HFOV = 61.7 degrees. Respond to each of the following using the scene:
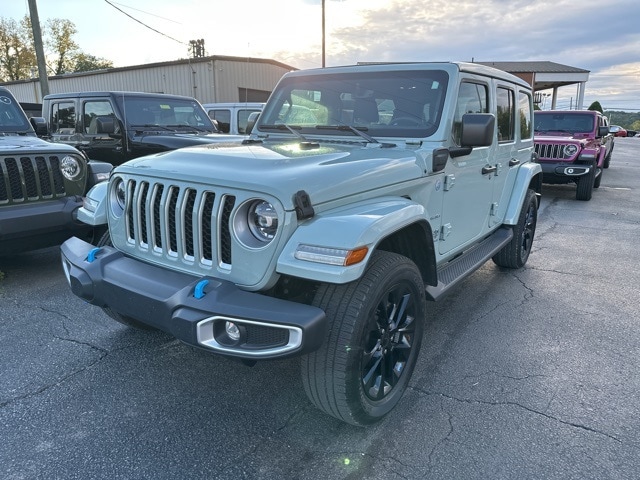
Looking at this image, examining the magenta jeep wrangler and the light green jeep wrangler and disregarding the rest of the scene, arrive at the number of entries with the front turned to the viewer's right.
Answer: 0

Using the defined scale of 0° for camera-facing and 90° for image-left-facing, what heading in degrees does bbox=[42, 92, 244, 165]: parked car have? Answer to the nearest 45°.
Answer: approximately 315°

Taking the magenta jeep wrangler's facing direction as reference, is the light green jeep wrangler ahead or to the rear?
ahead

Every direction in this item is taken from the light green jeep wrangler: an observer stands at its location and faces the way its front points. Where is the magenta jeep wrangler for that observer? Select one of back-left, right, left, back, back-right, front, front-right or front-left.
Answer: back

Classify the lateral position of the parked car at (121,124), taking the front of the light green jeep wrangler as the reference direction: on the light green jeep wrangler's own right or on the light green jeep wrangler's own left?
on the light green jeep wrangler's own right

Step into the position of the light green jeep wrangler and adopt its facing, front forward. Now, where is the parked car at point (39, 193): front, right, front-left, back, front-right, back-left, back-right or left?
right

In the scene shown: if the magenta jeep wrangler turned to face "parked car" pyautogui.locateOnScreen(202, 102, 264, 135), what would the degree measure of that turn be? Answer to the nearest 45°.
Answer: approximately 90° to its right

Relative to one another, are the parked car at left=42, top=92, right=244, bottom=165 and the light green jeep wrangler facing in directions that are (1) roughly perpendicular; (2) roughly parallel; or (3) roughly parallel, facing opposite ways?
roughly perpendicular

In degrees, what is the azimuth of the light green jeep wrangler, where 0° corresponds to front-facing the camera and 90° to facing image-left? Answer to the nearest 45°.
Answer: approximately 45°

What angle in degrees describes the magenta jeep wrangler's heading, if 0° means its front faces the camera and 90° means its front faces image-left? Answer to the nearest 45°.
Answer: approximately 0°
